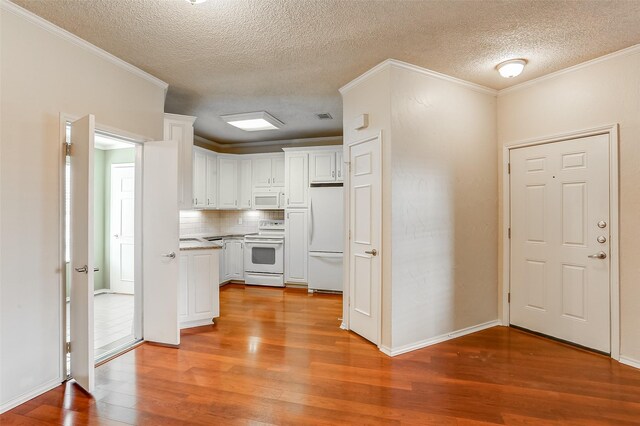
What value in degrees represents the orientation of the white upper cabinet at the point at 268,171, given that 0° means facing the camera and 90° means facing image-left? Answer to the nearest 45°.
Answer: approximately 0°

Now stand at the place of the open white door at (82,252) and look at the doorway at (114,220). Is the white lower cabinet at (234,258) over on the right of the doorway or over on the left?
right

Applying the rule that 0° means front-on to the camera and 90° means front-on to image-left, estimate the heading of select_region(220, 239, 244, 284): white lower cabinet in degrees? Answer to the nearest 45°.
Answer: approximately 315°
